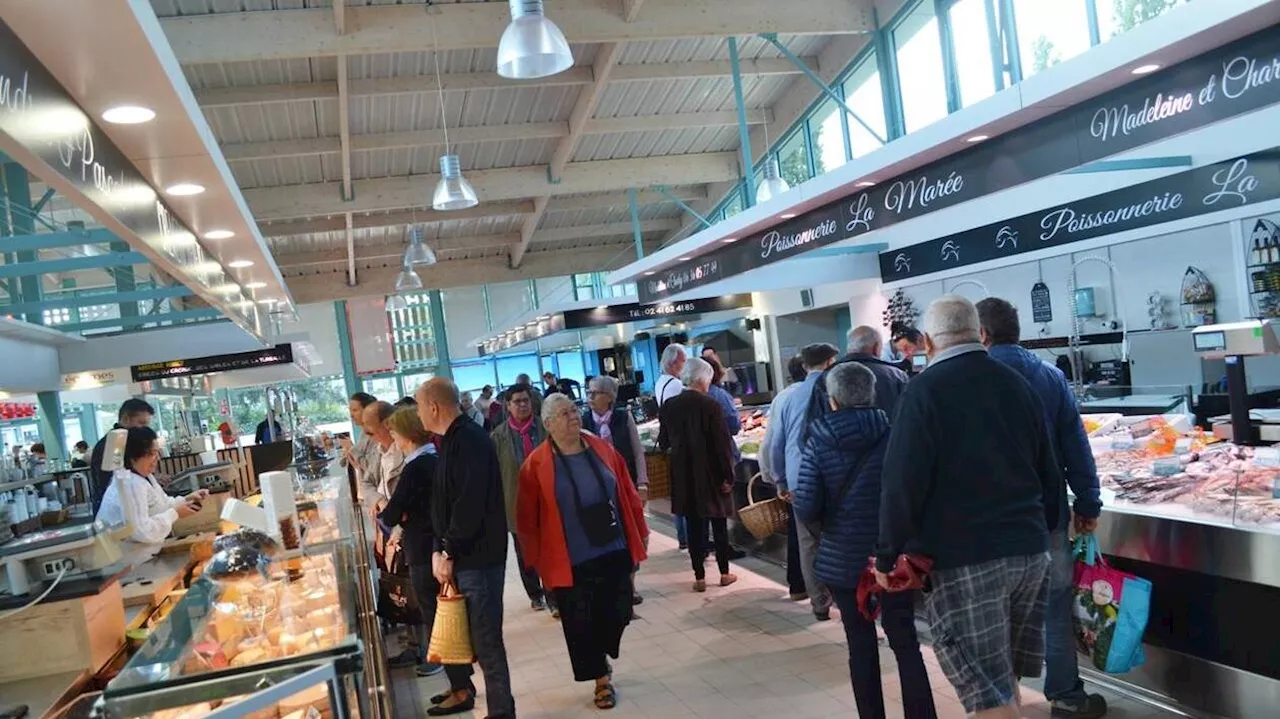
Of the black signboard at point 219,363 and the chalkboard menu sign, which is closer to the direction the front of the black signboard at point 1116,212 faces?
the black signboard

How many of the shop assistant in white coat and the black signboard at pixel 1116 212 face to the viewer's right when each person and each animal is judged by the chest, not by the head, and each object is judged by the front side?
1

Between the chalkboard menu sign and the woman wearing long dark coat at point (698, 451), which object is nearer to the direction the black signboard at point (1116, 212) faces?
the woman wearing long dark coat

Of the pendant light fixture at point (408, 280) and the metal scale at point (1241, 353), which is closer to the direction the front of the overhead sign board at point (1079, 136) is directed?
the pendant light fixture

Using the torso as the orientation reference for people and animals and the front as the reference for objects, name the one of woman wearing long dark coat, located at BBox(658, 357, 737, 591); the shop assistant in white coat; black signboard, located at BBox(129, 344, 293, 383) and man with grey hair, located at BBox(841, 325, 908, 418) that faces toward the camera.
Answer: the black signboard

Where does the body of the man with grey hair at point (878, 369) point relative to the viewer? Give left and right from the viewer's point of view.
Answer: facing away from the viewer and to the right of the viewer

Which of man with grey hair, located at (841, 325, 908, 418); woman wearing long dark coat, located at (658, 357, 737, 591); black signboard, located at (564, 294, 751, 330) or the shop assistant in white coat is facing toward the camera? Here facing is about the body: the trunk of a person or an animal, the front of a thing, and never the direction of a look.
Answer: the black signboard

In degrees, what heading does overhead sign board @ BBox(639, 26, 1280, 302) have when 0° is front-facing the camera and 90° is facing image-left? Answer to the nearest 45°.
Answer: approximately 45°

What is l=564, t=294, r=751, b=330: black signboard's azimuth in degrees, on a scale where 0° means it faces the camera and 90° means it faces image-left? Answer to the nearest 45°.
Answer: approximately 0°

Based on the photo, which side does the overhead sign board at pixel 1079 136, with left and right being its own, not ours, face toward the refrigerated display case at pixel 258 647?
front

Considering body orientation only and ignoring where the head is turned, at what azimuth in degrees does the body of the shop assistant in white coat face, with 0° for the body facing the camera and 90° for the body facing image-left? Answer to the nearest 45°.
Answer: approximately 270°
